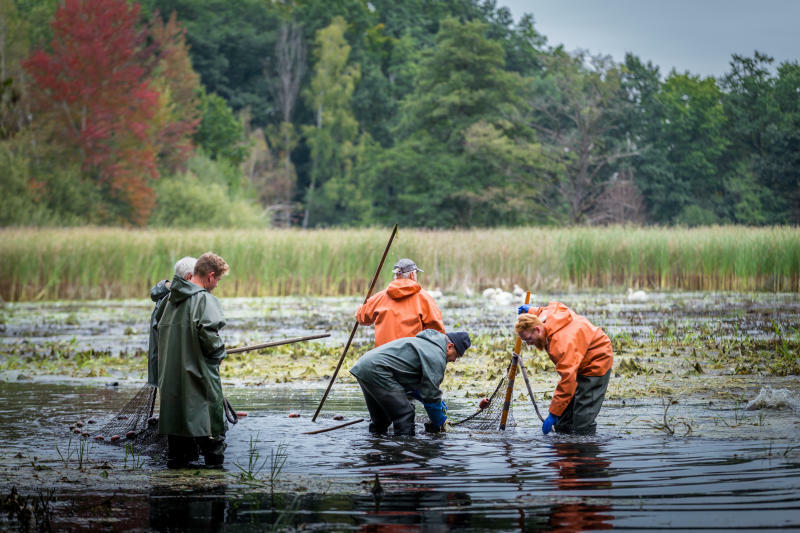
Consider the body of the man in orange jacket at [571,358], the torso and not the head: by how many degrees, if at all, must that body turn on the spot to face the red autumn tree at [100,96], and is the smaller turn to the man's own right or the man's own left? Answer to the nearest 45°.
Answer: approximately 45° to the man's own right

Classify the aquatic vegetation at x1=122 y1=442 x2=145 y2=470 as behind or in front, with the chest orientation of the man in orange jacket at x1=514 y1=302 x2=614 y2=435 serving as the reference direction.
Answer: in front

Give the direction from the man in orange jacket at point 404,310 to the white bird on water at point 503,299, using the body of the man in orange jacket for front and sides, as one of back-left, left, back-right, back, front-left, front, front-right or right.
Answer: front

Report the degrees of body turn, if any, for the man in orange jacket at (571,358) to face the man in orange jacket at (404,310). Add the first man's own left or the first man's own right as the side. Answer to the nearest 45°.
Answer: approximately 45° to the first man's own right

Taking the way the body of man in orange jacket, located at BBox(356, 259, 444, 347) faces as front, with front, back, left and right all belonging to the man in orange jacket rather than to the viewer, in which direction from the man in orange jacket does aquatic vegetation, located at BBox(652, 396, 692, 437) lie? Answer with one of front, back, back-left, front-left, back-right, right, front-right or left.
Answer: right

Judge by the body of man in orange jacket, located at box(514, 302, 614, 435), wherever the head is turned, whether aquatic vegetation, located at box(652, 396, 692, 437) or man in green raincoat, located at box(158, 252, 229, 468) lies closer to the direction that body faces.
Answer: the man in green raincoat

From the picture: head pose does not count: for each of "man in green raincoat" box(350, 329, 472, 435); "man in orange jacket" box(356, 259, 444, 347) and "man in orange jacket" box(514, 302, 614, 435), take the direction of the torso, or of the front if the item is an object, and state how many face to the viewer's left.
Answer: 1

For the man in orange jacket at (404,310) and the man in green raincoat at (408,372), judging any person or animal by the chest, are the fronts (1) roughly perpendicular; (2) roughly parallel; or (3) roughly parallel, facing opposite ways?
roughly perpendicular

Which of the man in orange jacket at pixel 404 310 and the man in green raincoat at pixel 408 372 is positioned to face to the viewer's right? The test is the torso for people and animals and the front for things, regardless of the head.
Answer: the man in green raincoat

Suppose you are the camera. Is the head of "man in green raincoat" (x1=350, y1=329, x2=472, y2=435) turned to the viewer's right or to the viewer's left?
to the viewer's right

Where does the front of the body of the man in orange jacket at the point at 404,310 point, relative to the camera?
away from the camera

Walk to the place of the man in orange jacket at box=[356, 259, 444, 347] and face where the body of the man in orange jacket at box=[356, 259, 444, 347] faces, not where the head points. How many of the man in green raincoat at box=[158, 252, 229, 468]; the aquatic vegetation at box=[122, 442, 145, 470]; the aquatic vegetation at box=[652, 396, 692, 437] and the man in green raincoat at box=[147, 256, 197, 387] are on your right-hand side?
1

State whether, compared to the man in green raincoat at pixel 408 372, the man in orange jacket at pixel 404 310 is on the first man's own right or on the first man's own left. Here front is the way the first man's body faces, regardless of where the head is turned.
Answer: on the first man's own left

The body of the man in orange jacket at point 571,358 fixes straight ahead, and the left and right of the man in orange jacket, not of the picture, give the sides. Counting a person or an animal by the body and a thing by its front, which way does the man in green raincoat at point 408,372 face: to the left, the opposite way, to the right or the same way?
the opposite way

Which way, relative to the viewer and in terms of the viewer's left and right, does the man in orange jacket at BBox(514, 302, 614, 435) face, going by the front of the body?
facing to the left of the viewer

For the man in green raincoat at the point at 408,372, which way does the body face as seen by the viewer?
to the viewer's right
